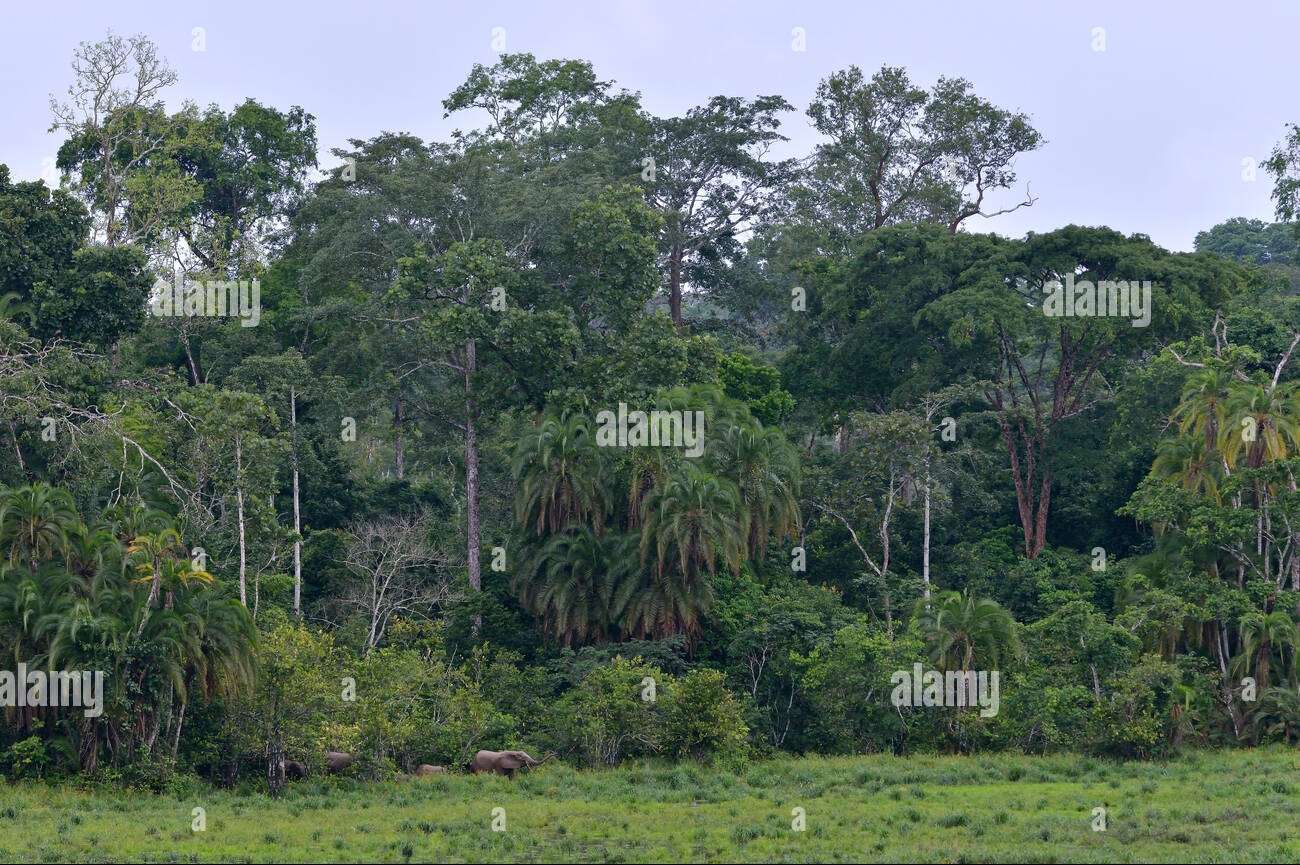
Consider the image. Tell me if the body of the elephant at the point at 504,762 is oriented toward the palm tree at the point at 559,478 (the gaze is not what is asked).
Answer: no

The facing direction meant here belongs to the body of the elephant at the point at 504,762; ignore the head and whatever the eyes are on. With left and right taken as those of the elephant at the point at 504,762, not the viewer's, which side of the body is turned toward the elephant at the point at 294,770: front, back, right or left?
back

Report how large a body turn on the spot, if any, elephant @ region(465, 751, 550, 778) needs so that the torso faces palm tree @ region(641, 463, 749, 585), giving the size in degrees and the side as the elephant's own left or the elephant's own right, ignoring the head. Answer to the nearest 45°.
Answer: approximately 45° to the elephant's own left

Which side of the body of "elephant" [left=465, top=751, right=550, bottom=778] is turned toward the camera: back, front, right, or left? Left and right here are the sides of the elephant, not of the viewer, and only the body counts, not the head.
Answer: right

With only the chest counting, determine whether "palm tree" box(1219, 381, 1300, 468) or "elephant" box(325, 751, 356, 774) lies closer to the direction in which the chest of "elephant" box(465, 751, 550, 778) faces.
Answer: the palm tree

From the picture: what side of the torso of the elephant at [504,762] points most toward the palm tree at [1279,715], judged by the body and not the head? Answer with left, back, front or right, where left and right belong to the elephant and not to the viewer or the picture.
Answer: front

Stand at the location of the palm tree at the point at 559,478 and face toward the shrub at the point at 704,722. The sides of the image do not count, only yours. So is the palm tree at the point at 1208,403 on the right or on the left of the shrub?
left

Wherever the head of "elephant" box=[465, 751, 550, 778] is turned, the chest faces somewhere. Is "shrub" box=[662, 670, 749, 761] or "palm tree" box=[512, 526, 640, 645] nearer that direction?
the shrub

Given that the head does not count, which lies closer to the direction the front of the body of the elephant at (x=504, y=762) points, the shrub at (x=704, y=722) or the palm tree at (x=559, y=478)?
the shrub

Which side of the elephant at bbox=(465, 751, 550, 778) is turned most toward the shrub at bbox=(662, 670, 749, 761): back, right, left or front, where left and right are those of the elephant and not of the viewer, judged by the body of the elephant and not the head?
front

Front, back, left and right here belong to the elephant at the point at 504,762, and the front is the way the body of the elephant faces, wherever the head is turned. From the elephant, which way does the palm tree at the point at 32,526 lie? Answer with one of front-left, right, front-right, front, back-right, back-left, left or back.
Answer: back

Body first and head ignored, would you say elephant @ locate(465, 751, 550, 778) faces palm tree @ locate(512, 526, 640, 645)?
no
